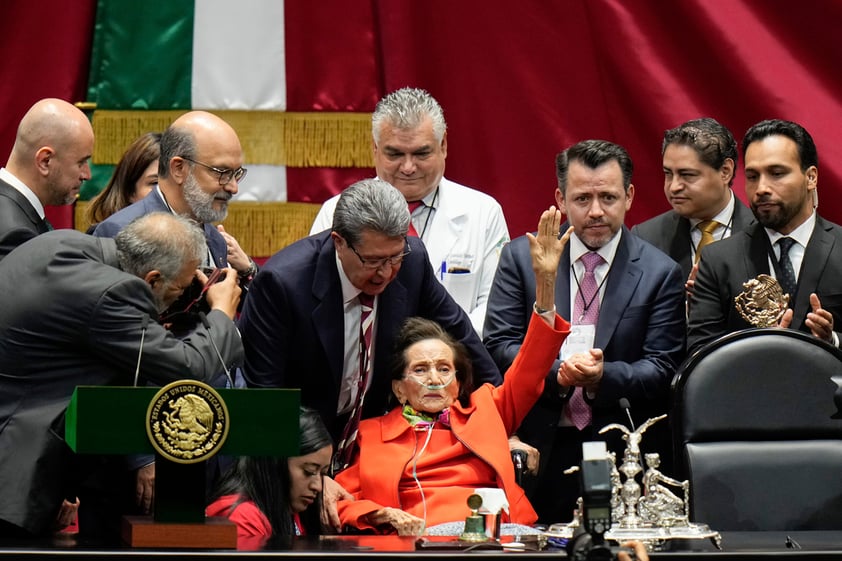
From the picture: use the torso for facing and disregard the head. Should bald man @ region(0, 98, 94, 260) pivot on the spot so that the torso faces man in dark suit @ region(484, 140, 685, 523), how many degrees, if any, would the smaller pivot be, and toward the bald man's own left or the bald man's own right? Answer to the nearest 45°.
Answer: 0° — they already face them

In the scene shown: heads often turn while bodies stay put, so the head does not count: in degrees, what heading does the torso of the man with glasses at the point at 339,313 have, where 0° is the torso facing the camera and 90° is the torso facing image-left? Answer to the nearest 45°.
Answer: approximately 315°

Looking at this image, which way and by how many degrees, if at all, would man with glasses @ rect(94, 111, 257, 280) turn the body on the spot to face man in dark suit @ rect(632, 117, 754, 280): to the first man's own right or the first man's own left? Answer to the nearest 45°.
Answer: approximately 45° to the first man's own left

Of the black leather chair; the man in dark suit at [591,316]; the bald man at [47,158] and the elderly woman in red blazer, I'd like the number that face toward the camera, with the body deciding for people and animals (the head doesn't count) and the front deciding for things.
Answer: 3

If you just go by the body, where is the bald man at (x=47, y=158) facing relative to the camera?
to the viewer's right

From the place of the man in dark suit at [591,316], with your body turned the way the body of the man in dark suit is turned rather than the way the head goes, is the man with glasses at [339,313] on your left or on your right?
on your right
